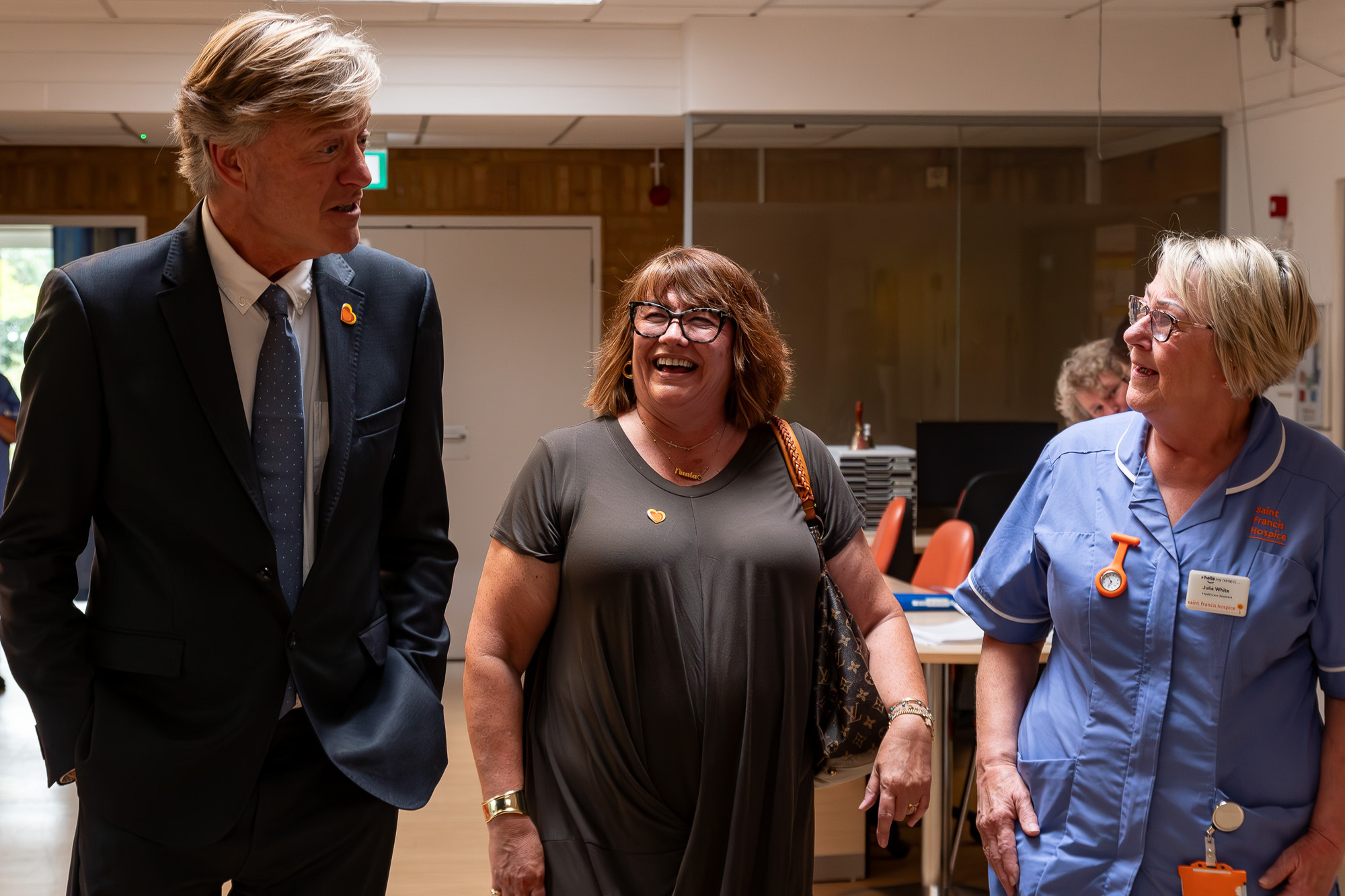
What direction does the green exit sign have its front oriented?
toward the camera

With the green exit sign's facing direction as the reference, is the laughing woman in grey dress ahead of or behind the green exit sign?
ahead

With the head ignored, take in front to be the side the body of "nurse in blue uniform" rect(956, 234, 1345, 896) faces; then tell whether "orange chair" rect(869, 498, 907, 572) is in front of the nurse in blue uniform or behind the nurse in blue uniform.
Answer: behind

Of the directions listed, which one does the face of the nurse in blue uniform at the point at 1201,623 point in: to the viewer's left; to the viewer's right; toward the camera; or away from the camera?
to the viewer's left

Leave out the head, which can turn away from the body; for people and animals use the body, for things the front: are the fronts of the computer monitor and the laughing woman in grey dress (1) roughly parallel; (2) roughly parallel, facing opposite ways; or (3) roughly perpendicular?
roughly parallel

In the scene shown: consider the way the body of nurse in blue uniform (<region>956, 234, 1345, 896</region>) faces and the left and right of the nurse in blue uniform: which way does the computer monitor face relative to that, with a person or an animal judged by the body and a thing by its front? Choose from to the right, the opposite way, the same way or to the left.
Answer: the same way

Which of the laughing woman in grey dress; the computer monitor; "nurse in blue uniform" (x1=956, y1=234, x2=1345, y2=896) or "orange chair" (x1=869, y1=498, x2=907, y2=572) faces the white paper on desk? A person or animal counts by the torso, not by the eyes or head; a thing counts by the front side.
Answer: the computer monitor

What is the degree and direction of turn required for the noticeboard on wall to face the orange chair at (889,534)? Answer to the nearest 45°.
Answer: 0° — it already faces it

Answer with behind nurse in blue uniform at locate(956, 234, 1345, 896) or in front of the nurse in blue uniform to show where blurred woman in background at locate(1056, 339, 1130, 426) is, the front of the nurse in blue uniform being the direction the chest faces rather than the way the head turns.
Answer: behind

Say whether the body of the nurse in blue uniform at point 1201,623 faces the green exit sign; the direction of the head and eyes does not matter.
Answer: no
